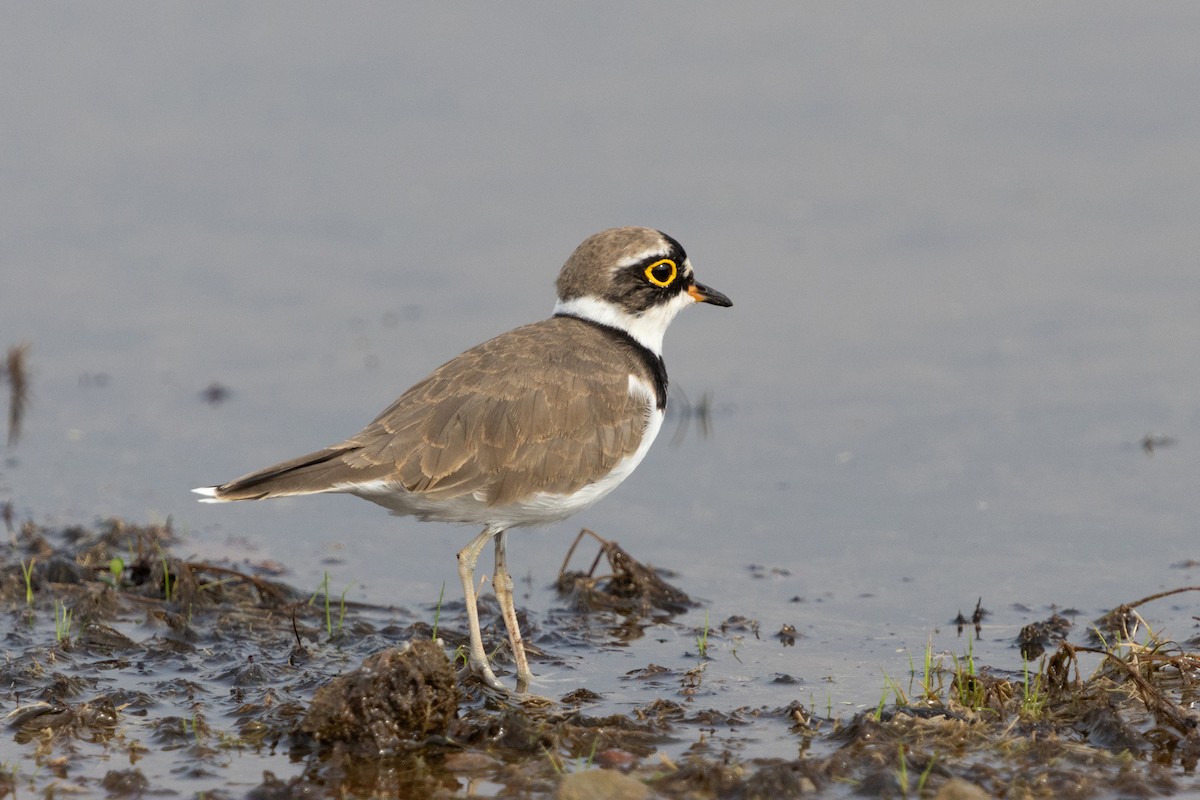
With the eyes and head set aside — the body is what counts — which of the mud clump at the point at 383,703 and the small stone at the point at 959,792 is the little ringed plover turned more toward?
the small stone

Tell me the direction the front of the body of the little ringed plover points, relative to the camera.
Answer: to the viewer's right

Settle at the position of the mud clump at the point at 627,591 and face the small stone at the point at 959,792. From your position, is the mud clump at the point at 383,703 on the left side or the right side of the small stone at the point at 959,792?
right

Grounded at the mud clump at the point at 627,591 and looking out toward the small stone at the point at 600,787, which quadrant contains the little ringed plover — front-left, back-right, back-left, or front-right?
front-right

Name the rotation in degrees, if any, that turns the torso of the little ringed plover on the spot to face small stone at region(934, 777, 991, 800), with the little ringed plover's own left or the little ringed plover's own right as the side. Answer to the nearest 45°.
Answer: approximately 45° to the little ringed plover's own right

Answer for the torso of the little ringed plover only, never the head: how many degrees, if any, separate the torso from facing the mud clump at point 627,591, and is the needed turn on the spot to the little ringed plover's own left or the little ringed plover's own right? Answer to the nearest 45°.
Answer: approximately 45° to the little ringed plover's own left

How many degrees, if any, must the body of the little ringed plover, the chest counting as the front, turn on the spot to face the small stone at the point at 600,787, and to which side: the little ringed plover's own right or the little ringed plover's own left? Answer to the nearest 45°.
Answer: approximately 90° to the little ringed plover's own right

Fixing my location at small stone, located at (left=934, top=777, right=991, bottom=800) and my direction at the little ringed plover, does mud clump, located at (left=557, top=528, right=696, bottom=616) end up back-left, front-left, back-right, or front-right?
front-right

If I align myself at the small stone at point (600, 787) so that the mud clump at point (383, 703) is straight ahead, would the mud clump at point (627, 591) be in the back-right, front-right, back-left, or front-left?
front-right

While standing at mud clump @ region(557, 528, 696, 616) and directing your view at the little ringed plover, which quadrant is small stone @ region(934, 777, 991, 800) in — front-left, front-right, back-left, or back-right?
front-left

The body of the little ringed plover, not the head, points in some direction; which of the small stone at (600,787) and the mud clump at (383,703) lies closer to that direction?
the small stone

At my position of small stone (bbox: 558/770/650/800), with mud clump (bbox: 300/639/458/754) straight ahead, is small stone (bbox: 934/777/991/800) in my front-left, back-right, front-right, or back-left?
back-right

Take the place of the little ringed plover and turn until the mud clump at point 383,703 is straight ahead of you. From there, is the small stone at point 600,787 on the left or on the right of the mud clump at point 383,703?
left
